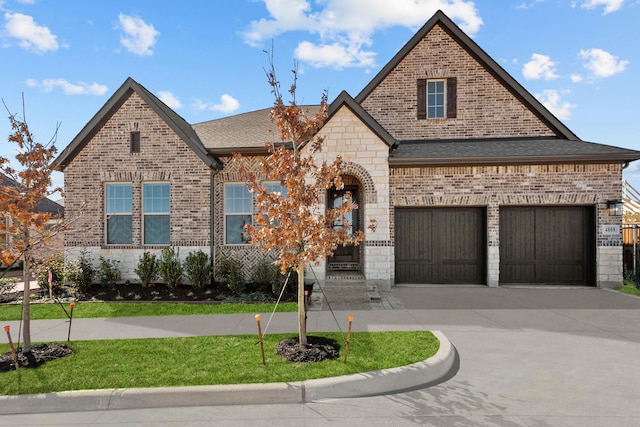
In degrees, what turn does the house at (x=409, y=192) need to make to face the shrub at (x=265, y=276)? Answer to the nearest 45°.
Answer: approximately 90° to its right

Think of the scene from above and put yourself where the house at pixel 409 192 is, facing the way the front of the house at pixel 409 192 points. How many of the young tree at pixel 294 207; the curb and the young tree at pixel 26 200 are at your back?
0

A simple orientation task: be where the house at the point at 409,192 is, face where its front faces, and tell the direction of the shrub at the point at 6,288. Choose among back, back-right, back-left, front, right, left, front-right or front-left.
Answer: right

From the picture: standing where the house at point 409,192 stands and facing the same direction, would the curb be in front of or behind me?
in front

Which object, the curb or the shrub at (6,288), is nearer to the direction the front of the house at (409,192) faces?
the curb

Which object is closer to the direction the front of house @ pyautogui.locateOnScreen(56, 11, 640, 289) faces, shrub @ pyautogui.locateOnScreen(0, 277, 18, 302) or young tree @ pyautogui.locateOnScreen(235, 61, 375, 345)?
the young tree

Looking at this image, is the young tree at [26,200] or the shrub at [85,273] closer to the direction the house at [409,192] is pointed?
the young tree

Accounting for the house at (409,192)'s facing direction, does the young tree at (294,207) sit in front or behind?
in front

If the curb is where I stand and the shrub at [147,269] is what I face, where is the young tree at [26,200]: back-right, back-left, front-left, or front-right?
front-left

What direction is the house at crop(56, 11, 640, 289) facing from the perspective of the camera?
toward the camera

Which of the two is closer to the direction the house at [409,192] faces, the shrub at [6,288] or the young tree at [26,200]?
the young tree

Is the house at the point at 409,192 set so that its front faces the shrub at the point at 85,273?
no
